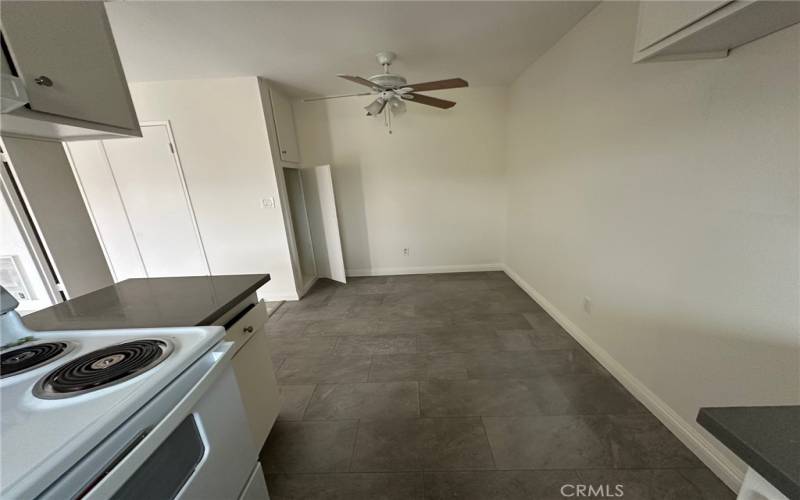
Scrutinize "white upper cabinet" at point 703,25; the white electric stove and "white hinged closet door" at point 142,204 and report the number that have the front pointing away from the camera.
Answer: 0

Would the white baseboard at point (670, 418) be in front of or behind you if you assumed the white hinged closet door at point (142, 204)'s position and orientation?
in front

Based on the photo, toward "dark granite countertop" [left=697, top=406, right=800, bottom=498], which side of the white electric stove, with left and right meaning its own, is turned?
front

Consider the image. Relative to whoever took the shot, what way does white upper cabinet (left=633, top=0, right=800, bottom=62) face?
facing the viewer and to the left of the viewer

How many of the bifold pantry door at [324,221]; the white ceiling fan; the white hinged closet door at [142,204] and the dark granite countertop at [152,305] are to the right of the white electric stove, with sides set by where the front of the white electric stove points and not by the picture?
0

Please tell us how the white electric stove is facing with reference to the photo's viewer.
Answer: facing the viewer and to the right of the viewer

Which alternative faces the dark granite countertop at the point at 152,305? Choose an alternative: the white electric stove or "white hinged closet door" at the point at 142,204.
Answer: the white hinged closet door

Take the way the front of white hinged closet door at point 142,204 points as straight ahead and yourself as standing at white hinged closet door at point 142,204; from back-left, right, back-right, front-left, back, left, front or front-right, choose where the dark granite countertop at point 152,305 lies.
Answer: front

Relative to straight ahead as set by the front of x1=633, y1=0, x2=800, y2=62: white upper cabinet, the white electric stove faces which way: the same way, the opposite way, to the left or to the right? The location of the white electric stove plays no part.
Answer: the opposite way

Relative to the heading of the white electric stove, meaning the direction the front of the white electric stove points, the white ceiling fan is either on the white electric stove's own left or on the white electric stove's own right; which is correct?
on the white electric stove's own left

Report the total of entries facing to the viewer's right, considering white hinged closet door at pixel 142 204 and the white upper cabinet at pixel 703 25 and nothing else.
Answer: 0

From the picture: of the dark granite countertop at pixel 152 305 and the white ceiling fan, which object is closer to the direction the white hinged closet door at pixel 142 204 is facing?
the dark granite countertop

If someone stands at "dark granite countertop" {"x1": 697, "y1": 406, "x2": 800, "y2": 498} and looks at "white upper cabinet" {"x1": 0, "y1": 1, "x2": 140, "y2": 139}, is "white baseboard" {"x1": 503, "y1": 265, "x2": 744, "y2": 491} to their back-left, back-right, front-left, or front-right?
back-right

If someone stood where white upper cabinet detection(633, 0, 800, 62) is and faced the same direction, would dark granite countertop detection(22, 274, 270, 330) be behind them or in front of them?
in front

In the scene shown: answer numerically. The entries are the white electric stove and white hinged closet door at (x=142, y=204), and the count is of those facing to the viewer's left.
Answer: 0

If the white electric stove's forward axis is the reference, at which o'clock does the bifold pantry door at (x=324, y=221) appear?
The bifold pantry door is roughly at 9 o'clock from the white electric stove.

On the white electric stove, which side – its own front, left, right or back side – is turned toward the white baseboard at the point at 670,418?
front

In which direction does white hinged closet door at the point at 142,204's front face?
toward the camera
